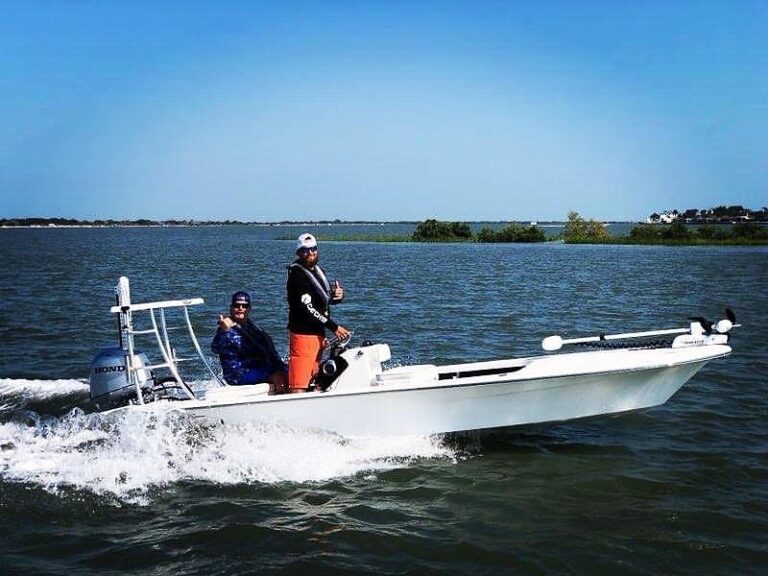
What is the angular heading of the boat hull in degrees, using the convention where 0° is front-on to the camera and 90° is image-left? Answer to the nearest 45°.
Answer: approximately 270°
